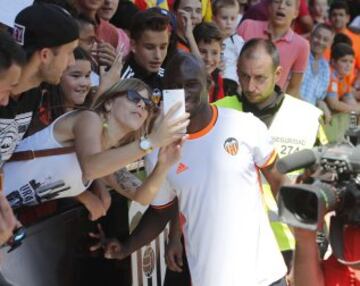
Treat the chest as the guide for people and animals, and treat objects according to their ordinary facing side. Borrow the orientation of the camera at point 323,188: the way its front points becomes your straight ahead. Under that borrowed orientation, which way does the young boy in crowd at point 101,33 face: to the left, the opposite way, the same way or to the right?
to the left

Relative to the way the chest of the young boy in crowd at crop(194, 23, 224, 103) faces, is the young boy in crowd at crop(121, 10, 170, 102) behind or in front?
in front

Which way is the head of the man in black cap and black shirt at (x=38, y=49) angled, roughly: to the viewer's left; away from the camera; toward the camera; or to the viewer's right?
to the viewer's right

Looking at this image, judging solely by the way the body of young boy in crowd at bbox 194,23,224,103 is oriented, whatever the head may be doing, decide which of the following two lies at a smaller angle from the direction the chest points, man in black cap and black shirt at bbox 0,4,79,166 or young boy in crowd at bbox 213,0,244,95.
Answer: the man in black cap and black shirt

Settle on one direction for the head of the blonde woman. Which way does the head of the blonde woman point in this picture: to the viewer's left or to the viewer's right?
to the viewer's right

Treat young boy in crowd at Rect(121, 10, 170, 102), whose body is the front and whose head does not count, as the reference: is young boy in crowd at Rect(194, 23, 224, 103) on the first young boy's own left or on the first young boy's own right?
on the first young boy's own left

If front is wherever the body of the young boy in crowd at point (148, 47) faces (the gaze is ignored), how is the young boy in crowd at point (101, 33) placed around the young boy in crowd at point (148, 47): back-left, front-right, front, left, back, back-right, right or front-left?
back

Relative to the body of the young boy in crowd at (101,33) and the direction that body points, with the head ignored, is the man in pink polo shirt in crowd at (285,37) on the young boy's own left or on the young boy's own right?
on the young boy's own left

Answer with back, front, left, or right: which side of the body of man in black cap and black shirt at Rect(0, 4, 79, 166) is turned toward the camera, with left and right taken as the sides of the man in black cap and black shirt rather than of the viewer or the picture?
right
